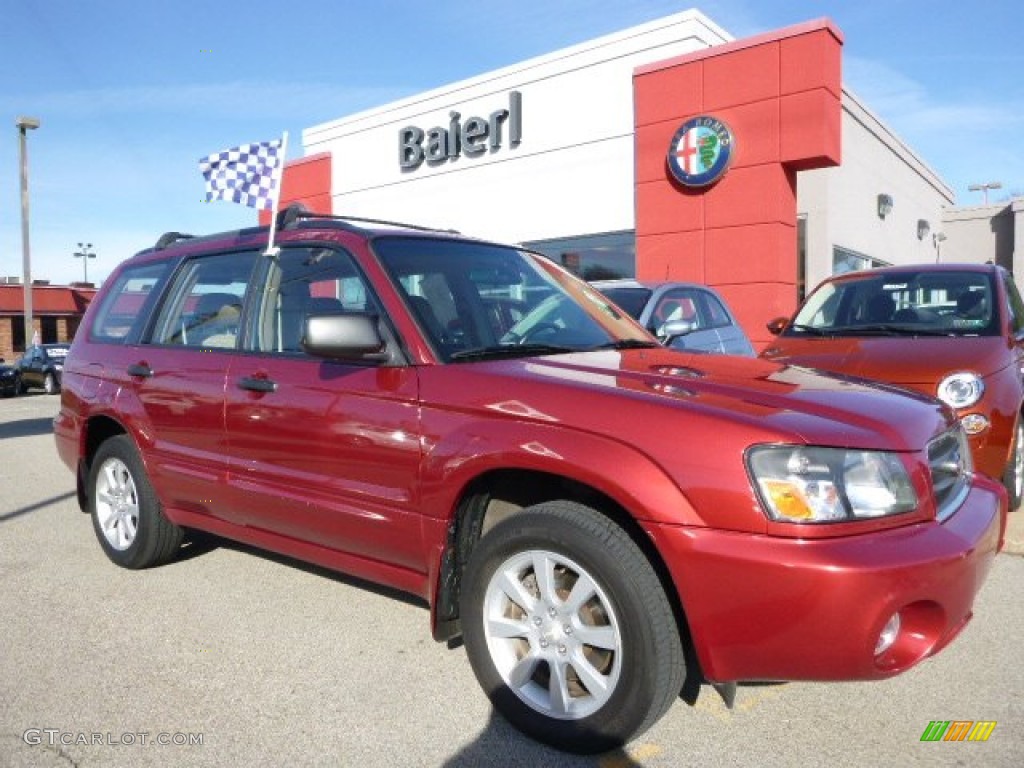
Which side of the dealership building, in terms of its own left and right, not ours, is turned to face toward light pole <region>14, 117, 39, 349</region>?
right

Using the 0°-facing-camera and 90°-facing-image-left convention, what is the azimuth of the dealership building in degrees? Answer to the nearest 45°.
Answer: approximately 45°

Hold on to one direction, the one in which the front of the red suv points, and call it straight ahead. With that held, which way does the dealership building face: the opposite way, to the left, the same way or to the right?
to the right

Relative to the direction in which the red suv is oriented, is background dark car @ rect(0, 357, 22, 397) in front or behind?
behind

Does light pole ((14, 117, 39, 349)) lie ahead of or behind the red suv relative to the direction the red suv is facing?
behind

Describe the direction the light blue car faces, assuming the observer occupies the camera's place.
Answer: facing the viewer and to the left of the viewer

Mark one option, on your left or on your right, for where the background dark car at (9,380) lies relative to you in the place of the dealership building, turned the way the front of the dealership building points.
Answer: on your right

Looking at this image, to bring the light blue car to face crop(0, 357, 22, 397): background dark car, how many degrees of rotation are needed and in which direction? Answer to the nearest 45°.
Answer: approximately 90° to its right

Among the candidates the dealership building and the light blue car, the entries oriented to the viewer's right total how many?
0

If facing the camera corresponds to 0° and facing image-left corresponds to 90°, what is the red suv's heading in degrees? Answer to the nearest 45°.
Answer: approximately 315°

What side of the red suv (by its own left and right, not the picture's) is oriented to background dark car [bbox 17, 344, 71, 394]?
back

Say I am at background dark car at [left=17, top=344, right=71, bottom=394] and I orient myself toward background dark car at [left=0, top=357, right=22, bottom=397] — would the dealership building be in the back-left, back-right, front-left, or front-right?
back-left
